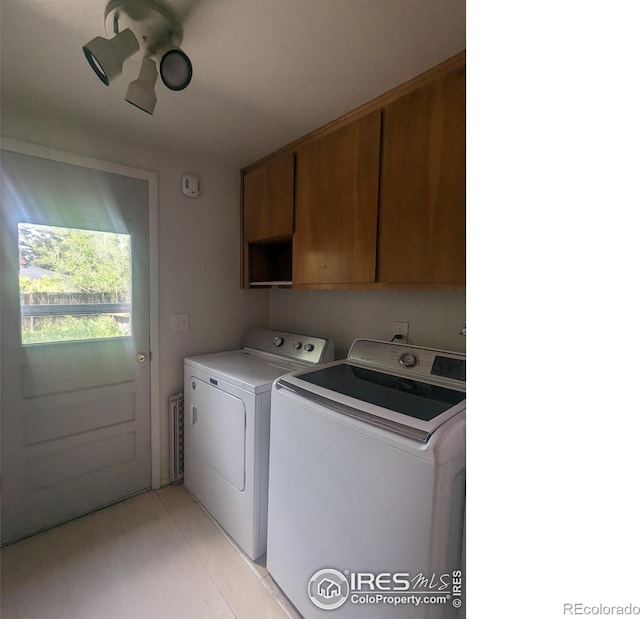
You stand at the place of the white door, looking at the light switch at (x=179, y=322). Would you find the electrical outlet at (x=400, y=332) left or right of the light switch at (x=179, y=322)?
right

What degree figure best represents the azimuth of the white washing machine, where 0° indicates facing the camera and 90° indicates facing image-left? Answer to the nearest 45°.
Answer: approximately 45°

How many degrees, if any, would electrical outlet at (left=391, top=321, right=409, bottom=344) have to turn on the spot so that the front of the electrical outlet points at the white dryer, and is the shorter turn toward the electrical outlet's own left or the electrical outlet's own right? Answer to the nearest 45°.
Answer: approximately 45° to the electrical outlet's own right

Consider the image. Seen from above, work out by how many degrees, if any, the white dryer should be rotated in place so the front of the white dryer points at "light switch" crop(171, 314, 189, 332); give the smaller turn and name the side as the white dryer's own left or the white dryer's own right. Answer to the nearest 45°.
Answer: approximately 90° to the white dryer's own right

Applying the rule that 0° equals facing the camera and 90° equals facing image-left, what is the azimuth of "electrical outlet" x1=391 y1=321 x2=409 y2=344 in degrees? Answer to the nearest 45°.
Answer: approximately 45°

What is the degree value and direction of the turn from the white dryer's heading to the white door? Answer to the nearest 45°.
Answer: approximately 45° to its right

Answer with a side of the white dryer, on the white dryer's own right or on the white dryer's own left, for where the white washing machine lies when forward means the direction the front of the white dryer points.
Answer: on the white dryer's own left
